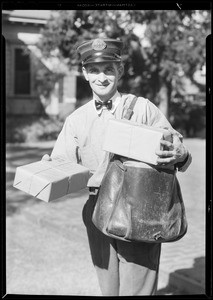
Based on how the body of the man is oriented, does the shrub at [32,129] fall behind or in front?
behind

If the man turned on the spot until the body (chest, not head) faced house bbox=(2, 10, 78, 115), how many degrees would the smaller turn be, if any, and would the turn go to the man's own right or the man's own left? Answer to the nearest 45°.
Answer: approximately 180°

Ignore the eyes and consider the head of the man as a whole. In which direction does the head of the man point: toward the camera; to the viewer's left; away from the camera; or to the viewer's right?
toward the camera

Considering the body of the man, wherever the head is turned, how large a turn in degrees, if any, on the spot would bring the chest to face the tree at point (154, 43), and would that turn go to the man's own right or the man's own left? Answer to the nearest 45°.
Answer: approximately 180°

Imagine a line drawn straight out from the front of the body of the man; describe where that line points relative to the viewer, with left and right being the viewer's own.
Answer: facing the viewer
